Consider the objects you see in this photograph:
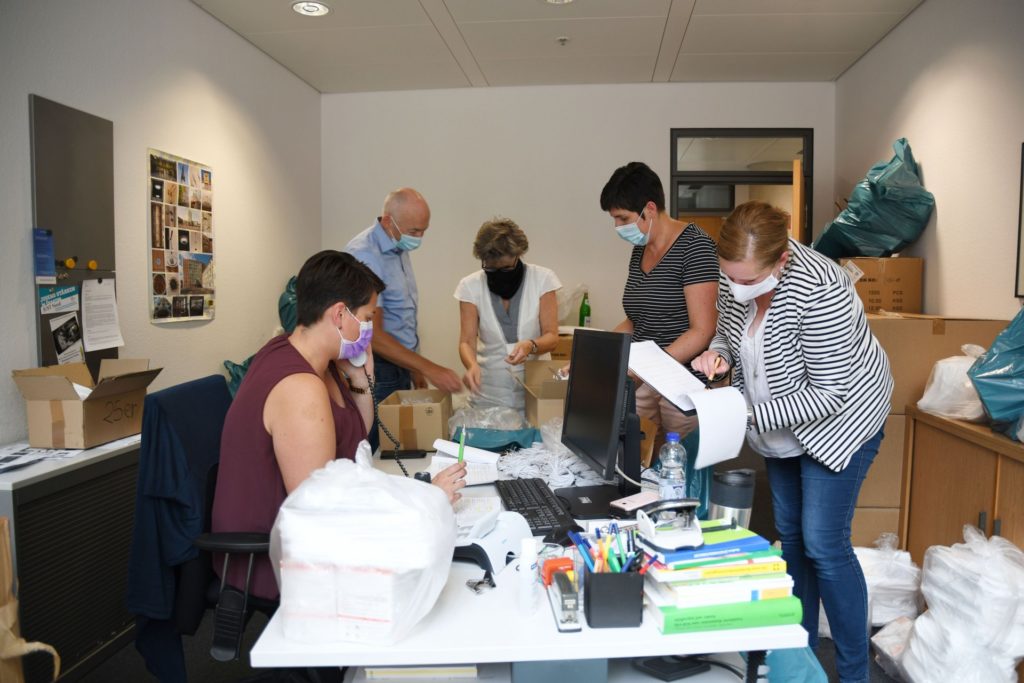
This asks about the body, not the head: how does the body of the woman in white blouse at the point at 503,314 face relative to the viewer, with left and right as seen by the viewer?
facing the viewer

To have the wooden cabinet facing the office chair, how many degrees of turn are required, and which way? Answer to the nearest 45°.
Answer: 0° — it already faces it

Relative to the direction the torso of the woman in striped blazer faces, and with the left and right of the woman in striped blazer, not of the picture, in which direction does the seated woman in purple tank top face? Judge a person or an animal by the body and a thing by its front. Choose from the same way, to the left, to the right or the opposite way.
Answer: the opposite way

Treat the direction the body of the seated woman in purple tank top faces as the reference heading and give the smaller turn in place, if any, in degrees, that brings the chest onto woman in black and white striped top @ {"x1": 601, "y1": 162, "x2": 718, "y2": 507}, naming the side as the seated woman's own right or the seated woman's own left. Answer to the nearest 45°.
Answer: approximately 45° to the seated woman's own left

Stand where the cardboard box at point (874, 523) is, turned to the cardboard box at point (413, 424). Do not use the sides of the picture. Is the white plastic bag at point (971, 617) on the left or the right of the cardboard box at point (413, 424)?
left

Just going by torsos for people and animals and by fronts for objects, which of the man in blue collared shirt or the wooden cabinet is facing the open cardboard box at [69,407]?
the wooden cabinet

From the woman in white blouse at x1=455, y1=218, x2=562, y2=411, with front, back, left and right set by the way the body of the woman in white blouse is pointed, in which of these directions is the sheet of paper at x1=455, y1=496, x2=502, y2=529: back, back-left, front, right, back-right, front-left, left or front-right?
front

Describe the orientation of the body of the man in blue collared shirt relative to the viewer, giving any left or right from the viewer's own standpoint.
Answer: facing the viewer and to the right of the viewer

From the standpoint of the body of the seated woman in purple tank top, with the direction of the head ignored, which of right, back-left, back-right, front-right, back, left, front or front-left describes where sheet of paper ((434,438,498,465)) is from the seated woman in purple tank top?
front-left

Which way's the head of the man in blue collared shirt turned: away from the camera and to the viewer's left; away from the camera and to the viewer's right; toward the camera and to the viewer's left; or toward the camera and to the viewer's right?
toward the camera and to the viewer's right

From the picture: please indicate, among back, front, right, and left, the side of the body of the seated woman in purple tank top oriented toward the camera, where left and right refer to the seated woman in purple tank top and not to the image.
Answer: right

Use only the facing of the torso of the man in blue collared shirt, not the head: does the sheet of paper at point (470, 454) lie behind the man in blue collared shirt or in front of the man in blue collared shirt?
in front

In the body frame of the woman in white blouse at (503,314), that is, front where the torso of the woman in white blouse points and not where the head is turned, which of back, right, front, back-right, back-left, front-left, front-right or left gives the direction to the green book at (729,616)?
front

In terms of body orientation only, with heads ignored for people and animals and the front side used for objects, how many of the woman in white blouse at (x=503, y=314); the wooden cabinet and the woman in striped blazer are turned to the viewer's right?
0

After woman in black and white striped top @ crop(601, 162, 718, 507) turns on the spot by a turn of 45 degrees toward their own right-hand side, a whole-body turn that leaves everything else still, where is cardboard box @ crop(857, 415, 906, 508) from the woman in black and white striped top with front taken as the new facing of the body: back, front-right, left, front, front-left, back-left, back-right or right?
back-right

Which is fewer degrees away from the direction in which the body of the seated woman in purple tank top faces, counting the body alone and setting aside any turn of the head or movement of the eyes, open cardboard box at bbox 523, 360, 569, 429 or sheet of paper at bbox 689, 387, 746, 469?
the sheet of paper

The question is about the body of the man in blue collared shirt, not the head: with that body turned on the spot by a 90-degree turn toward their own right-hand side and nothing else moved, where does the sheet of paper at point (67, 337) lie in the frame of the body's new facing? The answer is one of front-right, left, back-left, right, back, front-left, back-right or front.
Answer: front-right

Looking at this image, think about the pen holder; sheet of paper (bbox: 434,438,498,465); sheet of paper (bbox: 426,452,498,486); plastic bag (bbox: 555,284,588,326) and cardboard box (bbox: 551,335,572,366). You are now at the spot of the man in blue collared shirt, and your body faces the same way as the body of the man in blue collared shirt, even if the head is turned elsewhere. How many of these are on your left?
2
